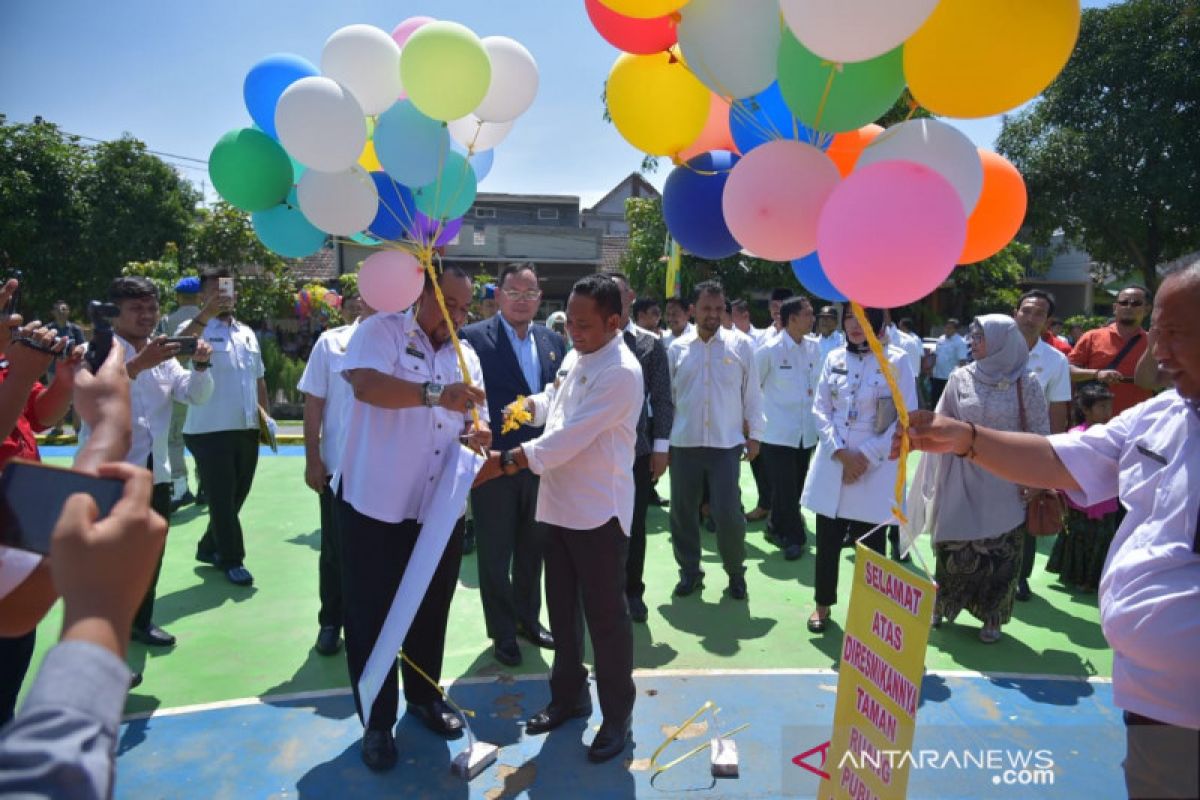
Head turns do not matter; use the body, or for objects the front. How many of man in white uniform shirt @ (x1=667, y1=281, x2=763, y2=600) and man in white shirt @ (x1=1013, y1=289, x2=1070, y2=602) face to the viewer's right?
0

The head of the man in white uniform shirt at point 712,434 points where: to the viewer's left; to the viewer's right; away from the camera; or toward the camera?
toward the camera

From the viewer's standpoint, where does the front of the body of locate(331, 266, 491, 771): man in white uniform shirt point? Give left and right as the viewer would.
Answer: facing the viewer and to the right of the viewer

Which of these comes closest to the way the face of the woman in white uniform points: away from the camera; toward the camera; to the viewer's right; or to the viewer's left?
toward the camera

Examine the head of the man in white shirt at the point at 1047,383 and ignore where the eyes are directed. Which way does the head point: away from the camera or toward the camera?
toward the camera

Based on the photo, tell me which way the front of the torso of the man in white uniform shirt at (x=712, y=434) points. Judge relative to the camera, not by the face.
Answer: toward the camera

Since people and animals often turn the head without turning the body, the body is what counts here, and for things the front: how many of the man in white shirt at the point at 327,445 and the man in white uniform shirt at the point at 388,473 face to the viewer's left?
0

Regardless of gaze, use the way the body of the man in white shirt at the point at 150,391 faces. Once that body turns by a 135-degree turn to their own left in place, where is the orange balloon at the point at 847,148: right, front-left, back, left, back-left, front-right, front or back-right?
back-right

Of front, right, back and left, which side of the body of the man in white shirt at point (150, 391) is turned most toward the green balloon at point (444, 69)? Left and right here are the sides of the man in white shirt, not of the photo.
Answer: front

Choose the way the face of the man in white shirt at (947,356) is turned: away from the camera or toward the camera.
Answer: toward the camera

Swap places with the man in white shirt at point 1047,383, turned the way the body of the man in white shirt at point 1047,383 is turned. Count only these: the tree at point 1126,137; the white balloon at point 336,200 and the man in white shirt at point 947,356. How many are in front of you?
1

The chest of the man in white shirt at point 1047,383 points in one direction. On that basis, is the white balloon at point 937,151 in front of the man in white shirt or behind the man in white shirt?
in front

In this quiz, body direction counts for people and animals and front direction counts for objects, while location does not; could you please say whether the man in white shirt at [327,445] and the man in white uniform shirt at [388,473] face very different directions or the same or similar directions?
same or similar directions

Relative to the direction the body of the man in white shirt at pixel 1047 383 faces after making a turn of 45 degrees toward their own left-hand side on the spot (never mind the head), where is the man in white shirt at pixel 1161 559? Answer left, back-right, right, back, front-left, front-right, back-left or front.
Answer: front

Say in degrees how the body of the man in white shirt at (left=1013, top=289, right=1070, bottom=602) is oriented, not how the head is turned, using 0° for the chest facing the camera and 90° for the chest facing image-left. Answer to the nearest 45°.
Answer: approximately 45°
